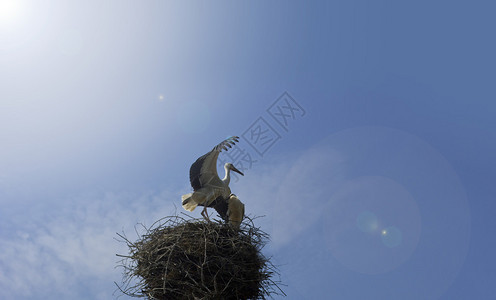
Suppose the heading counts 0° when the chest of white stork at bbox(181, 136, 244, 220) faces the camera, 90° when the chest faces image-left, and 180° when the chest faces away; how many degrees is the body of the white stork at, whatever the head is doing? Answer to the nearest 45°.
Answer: approximately 270°
